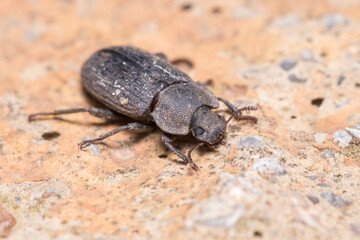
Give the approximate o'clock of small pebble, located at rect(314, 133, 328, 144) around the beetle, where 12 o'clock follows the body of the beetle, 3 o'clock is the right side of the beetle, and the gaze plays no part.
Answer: The small pebble is roughly at 11 o'clock from the beetle.

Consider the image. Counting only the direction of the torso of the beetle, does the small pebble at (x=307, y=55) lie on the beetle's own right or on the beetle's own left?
on the beetle's own left

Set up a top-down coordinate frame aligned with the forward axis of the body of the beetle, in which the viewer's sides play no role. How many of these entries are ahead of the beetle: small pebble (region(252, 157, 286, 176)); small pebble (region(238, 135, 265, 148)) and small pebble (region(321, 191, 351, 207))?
3

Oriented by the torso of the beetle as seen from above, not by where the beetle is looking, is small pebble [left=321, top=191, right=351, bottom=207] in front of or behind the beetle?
in front

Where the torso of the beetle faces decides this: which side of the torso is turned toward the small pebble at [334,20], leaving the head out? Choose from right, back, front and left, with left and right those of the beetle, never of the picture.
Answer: left

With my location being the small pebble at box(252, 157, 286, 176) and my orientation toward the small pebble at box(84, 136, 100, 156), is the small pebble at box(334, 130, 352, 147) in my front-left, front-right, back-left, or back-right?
back-right

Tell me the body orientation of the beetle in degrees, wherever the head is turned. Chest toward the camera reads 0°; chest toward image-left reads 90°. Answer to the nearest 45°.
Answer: approximately 315°

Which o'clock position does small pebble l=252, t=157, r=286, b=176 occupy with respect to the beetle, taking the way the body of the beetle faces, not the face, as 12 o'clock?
The small pebble is roughly at 12 o'clock from the beetle.

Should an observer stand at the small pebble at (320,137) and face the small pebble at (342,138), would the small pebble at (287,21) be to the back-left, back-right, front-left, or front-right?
back-left

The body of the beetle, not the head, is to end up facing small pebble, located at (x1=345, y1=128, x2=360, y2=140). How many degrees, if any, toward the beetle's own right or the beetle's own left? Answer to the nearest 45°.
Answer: approximately 45° to the beetle's own left

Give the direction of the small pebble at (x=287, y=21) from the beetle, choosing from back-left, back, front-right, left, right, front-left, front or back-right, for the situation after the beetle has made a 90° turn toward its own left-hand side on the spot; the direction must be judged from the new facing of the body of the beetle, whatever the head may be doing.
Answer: front

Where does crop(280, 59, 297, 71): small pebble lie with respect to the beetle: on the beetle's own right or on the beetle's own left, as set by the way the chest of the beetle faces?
on the beetle's own left

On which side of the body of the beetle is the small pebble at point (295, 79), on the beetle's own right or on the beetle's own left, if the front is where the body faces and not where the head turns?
on the beetle's own left
